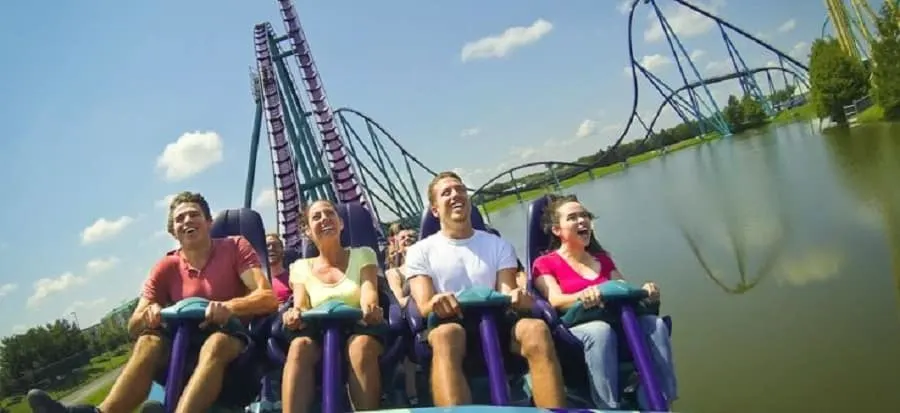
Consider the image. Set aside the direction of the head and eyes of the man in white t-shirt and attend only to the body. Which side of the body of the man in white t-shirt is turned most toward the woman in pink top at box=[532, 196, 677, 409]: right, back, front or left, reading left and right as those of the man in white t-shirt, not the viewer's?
left

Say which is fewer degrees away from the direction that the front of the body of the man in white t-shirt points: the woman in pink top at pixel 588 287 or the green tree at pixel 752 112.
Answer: the woman in pink top

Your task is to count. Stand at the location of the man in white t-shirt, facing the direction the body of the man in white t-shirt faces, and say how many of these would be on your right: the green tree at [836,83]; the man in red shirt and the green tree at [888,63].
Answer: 1

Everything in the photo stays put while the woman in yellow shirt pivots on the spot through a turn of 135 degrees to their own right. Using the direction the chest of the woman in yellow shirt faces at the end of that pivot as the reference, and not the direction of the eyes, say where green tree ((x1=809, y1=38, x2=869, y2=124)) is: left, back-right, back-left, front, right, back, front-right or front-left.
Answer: right

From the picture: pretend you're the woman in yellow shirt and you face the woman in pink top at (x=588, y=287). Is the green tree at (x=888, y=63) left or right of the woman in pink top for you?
left

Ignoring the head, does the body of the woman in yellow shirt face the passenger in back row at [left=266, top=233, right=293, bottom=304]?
no

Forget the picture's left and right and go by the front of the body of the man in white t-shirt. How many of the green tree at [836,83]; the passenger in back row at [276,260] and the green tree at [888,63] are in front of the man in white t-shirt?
0

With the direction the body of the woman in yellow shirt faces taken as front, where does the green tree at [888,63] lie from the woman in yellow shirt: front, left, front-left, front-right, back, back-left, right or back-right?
back-left

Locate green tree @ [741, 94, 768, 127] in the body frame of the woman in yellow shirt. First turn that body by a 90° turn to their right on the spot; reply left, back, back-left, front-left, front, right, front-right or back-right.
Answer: back-right

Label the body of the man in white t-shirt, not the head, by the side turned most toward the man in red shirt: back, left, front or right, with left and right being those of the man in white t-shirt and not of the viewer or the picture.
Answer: right

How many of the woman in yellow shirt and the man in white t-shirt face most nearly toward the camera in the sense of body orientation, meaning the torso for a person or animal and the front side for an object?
2

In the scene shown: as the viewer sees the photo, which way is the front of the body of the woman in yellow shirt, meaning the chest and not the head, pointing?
toward the camera

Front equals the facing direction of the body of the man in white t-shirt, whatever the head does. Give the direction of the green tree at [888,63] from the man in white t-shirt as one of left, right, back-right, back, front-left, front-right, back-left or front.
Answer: back-left

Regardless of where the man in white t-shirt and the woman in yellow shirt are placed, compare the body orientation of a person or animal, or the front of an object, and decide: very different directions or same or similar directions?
same or similar directions

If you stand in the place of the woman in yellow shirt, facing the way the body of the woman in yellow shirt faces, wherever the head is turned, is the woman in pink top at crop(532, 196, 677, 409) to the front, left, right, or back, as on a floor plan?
left

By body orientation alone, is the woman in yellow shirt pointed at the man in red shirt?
no

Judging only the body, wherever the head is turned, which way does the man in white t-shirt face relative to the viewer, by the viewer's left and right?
facing the viewer

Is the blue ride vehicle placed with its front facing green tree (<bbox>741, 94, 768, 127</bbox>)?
no
